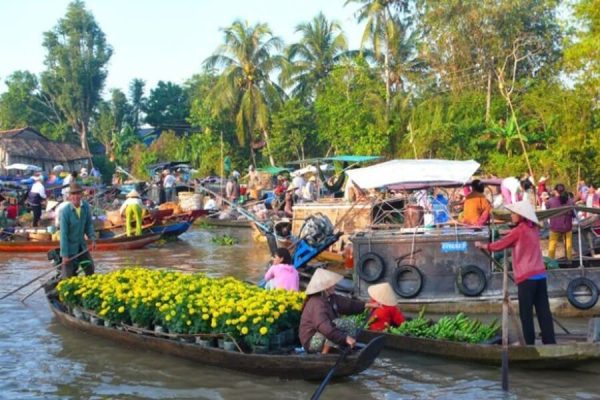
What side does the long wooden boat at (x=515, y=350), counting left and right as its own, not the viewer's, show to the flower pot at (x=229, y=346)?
front

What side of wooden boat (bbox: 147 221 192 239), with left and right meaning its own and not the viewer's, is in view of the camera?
right

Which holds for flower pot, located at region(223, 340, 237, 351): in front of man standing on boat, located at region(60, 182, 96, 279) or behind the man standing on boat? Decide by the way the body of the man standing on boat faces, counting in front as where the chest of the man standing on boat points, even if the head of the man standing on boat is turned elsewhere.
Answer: in front

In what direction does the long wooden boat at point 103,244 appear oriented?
to the viewer's right

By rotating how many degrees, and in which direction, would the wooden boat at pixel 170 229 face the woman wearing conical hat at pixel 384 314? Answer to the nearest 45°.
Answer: approximately 90° to its right

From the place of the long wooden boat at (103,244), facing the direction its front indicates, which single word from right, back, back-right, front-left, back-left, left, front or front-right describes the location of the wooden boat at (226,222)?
front-left

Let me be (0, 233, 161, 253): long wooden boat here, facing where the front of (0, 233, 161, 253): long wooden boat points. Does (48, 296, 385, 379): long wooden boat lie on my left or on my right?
on my right

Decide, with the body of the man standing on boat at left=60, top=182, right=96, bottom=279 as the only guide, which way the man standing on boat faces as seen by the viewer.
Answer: toward the camera
